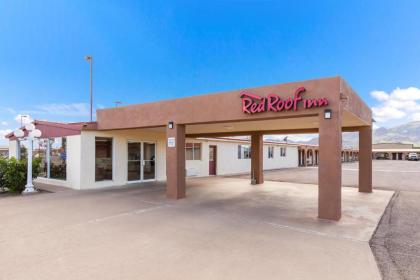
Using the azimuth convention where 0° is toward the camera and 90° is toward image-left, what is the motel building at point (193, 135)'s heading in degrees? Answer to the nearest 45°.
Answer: approximately 315°
